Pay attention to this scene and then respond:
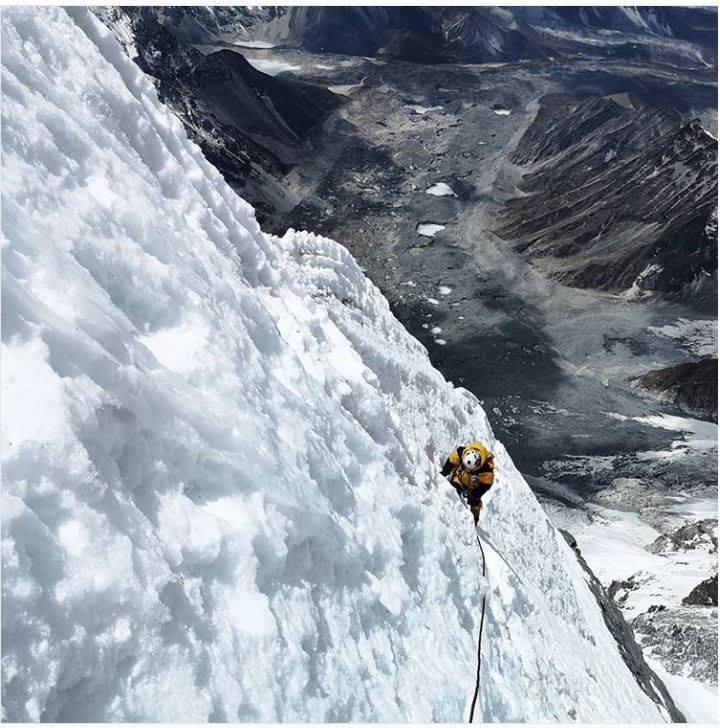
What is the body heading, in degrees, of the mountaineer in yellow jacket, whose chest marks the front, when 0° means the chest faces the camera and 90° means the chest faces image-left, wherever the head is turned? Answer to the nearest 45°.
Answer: approximately 0°
